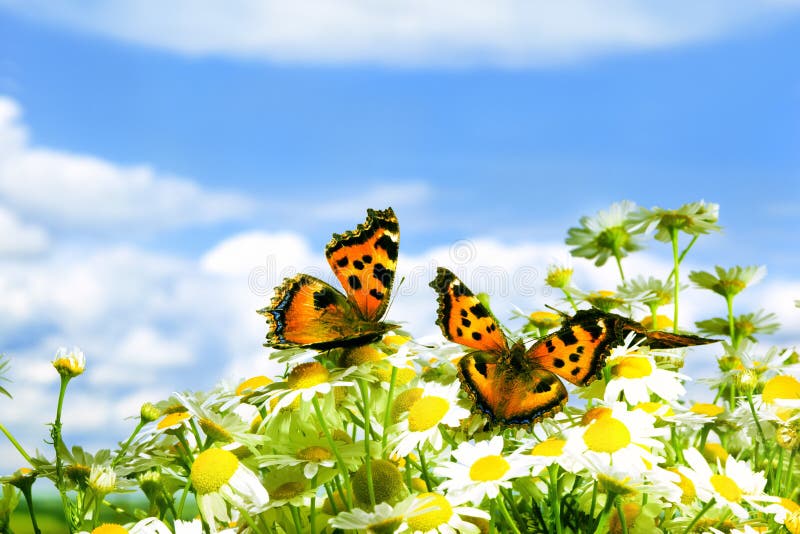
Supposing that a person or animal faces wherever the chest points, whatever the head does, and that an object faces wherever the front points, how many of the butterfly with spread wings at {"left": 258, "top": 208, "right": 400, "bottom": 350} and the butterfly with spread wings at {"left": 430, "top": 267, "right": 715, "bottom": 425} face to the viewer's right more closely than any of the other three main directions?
1

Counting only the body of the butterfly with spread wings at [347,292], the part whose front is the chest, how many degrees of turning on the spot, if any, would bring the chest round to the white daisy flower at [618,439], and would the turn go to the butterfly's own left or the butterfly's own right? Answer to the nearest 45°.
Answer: approximately 45° to the butterfly's own right

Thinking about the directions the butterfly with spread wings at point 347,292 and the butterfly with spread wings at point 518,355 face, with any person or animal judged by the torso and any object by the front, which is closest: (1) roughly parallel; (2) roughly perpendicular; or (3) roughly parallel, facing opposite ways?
roughly perpendicular

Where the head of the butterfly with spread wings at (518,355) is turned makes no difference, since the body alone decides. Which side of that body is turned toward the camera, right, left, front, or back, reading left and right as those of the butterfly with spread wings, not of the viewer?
back
